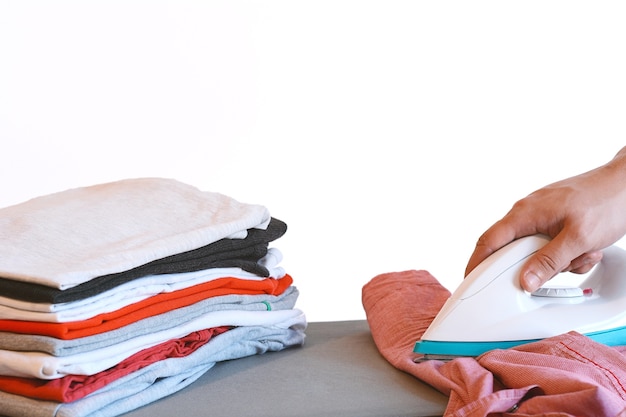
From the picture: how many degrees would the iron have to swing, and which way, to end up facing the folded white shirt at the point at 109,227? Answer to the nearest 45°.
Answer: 0° — it already faces it

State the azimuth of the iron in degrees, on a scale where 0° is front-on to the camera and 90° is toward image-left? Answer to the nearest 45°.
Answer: approximately 90°

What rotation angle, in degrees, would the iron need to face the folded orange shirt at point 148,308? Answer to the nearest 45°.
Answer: approximately 45° to its left
